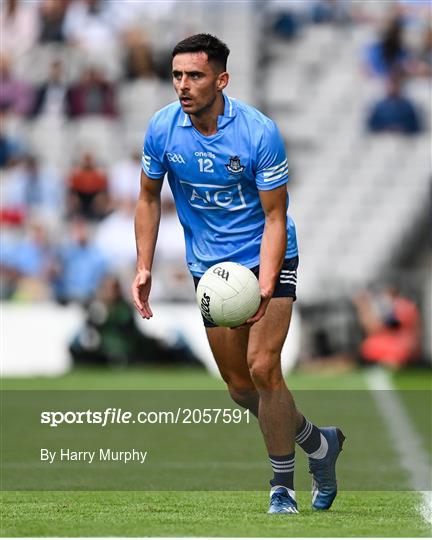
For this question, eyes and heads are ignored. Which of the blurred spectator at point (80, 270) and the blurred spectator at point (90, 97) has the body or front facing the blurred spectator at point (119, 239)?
the blurred spectator at point (90, 97)

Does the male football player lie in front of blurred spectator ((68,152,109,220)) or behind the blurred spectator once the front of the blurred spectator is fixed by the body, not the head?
in front

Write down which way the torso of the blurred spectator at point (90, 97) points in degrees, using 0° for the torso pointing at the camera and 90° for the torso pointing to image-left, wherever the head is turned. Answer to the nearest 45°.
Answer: approximately 0°

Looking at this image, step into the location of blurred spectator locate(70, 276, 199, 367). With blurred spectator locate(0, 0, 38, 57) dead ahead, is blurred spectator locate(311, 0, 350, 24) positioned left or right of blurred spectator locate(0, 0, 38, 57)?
right

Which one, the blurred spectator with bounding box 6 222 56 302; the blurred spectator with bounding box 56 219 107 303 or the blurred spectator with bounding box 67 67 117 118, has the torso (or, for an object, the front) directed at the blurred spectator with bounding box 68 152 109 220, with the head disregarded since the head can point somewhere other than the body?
the blurred spectator with bounding box 67 67 117 118

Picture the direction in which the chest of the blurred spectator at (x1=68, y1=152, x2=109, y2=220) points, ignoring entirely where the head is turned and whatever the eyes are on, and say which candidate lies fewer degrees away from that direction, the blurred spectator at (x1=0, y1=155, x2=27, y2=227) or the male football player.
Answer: the male football player

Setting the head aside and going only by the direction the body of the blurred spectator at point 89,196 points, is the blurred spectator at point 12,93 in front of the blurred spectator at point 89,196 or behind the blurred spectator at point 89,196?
behind

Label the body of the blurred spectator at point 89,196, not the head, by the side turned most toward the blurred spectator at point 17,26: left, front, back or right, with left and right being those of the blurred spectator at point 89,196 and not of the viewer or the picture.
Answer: back

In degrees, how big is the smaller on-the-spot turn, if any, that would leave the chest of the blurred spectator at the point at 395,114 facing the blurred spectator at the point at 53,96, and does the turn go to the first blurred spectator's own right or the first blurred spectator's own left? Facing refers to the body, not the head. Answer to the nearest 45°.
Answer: approximately 90° to the first blurred spectator's own right
